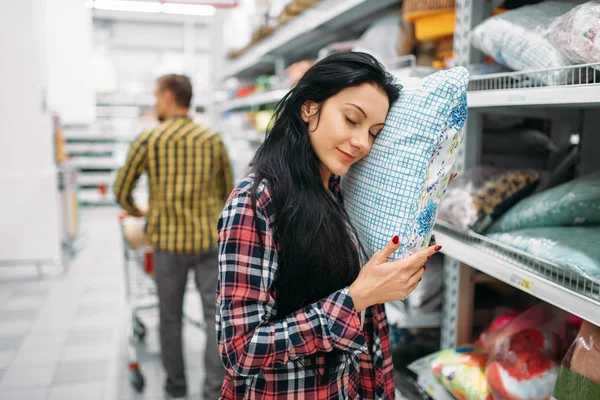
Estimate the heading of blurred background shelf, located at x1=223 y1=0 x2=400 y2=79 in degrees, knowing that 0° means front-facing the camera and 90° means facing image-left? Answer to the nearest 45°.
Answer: approximately 45°

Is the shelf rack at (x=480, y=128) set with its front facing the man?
no

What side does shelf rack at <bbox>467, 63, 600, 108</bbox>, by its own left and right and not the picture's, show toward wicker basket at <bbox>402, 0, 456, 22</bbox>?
right

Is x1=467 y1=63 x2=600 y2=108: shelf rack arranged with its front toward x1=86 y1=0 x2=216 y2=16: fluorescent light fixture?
no

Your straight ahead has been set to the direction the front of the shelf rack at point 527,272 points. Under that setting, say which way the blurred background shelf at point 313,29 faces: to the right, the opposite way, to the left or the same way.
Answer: the same way

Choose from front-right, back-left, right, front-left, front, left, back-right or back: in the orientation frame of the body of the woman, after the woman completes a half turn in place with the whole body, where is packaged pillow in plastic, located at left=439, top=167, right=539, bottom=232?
right

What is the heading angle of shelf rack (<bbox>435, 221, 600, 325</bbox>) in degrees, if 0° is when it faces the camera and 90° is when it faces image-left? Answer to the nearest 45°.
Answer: approximately 45°

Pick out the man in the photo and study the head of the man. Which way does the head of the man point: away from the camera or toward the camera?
away from the camera

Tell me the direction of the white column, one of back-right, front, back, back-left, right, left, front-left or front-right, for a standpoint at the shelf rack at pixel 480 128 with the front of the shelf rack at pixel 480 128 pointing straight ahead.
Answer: right

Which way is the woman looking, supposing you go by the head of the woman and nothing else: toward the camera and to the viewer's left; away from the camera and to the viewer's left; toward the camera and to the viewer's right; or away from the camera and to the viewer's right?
toward the camera and to the viewer's right

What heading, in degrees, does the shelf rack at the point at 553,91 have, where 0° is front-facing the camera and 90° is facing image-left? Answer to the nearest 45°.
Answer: approximately 45°

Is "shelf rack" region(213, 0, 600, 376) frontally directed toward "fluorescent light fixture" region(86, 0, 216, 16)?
no

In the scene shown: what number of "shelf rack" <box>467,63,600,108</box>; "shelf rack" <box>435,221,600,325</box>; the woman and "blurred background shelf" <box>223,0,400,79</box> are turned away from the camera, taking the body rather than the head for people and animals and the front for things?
0
